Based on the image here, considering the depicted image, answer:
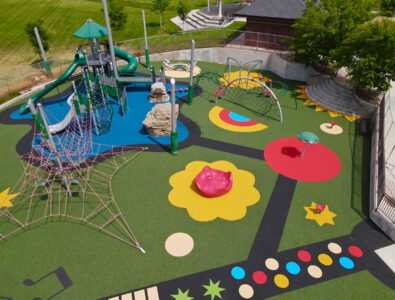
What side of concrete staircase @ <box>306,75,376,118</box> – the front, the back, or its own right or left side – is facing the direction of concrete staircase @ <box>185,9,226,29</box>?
right

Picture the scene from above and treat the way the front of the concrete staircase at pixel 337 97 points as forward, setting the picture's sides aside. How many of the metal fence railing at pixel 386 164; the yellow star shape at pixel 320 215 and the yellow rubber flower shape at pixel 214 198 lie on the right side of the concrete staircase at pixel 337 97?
0

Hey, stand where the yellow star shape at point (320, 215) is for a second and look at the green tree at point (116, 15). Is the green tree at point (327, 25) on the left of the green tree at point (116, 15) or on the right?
right

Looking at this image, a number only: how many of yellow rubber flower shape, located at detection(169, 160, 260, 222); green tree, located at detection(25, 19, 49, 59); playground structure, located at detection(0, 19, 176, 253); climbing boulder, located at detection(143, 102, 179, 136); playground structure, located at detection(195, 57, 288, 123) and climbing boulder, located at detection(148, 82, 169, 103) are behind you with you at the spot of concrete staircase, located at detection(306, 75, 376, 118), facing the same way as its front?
0

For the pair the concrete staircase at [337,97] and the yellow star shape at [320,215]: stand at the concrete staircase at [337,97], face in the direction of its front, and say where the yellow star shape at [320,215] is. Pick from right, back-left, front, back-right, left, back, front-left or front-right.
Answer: front-left

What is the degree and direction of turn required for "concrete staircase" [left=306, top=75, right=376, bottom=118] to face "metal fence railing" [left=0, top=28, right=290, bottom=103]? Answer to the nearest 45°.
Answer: approximately 45° to its right

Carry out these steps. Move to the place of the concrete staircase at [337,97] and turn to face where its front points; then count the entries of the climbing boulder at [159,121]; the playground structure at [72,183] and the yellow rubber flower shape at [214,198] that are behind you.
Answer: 0

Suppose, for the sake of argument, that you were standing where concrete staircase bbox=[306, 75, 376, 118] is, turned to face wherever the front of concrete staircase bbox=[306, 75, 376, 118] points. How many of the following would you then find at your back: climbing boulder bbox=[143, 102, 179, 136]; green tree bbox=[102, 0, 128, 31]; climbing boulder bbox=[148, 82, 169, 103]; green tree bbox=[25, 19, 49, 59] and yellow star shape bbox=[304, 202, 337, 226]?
0

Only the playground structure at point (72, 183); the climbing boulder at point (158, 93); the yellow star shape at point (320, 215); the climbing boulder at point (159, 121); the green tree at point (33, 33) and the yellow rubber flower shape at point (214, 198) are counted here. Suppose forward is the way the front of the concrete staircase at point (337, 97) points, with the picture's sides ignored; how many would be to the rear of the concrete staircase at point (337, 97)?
0

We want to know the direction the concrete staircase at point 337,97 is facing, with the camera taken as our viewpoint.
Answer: facing the viewer and to the left of the viewer

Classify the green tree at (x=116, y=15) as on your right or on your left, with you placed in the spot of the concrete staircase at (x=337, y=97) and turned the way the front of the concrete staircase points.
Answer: on your right

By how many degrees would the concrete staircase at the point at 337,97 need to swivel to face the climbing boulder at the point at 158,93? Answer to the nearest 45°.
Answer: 0° — it already faces it

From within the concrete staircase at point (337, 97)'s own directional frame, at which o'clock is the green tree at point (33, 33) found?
The green tree is roughly at 1 o'clock from the concrete staircase.

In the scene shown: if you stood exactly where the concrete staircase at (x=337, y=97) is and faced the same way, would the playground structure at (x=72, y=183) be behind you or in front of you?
in front

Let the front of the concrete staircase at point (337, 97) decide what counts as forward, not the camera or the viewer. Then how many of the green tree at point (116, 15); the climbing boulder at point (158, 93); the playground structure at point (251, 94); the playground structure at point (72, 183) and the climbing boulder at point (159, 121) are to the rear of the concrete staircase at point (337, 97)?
0

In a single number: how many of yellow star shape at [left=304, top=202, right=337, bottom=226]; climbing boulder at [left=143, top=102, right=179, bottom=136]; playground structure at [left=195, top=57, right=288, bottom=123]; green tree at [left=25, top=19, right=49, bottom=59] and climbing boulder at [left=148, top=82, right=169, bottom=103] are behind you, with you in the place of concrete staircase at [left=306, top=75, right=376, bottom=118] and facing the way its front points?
0

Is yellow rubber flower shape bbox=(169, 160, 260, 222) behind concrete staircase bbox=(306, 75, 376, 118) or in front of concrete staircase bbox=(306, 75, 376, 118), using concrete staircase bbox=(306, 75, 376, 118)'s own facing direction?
in front

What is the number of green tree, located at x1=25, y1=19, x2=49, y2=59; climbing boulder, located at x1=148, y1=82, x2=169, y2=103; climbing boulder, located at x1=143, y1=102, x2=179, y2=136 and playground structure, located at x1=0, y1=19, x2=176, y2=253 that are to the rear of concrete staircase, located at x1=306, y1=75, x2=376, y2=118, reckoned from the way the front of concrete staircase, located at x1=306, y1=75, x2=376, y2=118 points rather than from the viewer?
0

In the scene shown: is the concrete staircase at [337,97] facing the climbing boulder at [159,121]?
yes

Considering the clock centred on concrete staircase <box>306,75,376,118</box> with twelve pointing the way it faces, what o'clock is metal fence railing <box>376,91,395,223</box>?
The metal fence railing is roughly at 10 o'clock from the concrete staircase.
